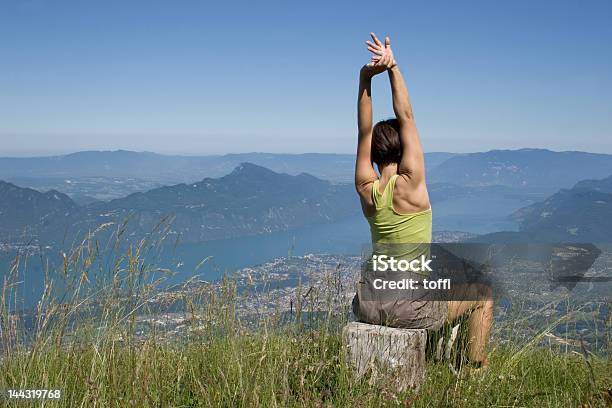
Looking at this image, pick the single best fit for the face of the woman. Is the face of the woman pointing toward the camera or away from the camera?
away from the camera

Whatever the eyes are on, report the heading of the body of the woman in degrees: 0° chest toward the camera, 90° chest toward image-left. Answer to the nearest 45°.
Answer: approximately 225°
